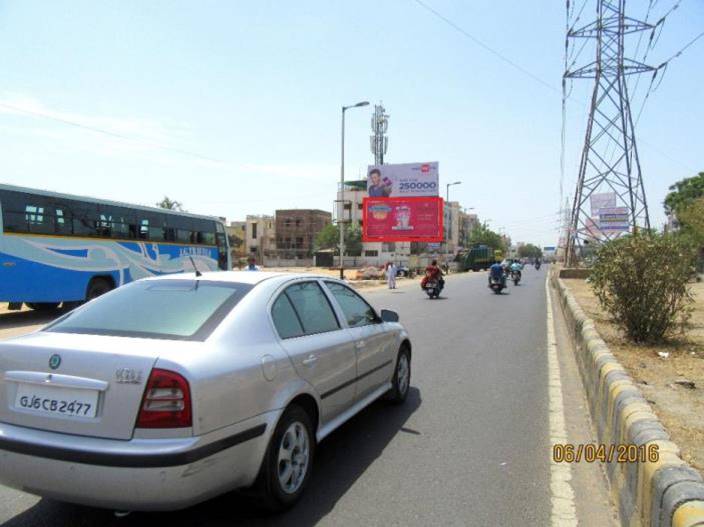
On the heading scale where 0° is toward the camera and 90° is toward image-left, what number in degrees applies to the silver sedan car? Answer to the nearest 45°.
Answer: approximately 225°

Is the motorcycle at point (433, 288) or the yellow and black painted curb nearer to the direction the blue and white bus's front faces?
the motorcycle

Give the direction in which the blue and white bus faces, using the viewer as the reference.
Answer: facing away from the viewer and to the right of the viewer

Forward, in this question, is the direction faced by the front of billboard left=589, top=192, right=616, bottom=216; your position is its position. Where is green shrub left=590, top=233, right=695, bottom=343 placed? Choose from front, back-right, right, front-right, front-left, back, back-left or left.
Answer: front-left
